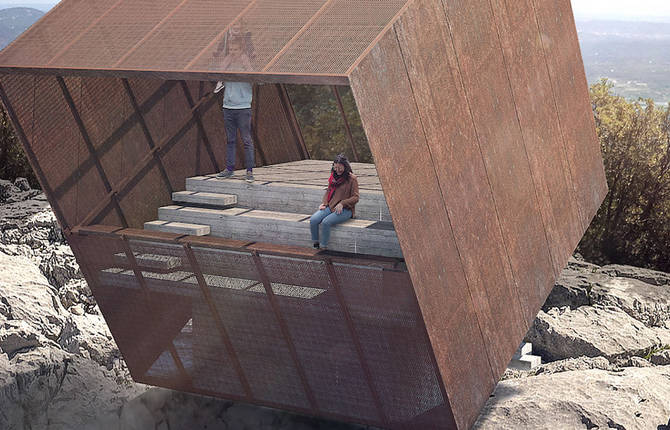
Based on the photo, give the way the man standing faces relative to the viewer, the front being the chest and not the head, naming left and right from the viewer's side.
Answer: facing the viewer and to the left of the viewer

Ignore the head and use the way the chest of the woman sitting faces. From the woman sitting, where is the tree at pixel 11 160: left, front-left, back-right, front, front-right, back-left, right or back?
right

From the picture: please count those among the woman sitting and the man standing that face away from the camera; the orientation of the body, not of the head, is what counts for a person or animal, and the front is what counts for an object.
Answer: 0
